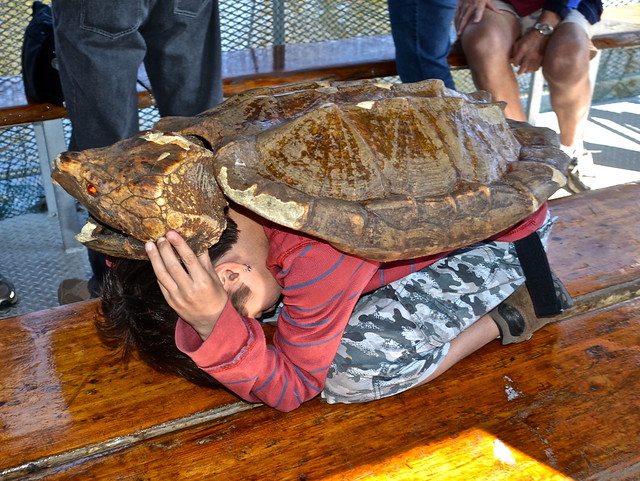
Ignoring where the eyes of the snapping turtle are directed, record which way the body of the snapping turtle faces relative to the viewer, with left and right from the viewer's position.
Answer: facing to the left of the viewer

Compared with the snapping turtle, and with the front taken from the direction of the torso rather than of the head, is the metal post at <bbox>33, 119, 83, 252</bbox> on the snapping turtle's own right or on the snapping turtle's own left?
on the snapping turtle's own right

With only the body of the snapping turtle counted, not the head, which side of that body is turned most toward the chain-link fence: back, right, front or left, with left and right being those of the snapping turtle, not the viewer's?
right

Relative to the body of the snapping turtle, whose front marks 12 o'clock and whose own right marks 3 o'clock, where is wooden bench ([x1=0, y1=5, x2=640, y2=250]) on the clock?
The wooden bench is roughly at 3 o'clock from the snapping turtle.
